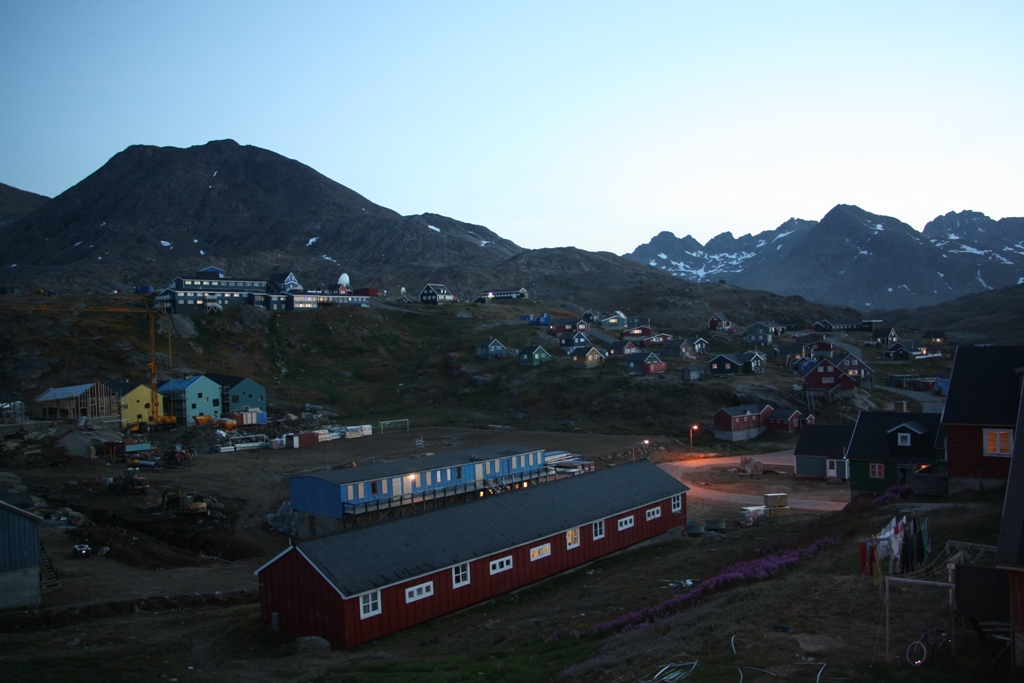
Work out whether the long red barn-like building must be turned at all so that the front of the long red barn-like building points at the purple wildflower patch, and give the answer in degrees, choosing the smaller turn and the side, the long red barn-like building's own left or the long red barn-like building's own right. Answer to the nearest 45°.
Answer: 0° — it already faces it

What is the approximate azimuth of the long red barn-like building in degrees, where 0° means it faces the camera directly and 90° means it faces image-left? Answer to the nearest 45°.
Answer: approximately 315°

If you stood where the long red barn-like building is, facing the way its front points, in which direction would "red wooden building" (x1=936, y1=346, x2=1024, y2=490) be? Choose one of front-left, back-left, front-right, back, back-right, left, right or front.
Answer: front-left

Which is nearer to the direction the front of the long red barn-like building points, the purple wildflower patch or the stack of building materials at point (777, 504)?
the purple wildflower patch

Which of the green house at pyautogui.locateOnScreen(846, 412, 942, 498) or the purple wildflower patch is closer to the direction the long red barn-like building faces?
the purple wildflower patch

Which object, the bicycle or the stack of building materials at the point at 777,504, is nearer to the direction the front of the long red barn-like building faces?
the bicycle

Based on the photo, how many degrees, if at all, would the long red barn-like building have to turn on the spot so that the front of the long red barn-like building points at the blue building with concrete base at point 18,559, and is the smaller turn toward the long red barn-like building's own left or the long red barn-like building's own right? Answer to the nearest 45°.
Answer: approximately 135° to the long red barn-like building's own right

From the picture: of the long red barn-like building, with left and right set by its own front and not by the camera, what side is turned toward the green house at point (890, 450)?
left

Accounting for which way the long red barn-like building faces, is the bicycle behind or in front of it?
in front

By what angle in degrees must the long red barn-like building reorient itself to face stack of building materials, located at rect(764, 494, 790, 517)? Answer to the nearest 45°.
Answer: approximately 90° to its left

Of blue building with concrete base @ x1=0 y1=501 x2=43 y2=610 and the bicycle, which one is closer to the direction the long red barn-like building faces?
the bicycle

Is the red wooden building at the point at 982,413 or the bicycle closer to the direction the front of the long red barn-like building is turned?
the bicycle
